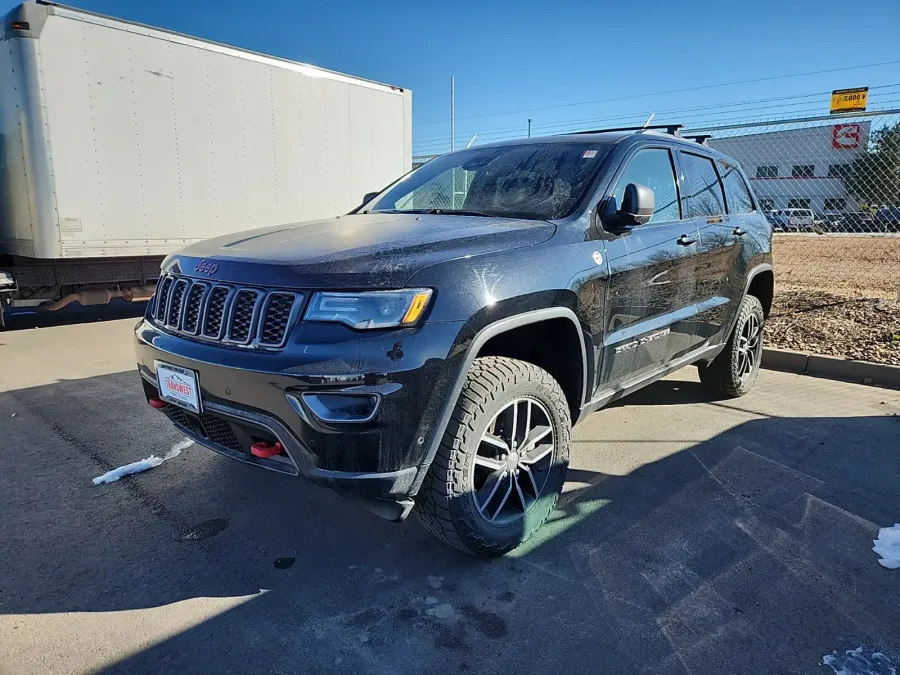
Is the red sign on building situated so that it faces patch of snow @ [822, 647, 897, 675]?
yes

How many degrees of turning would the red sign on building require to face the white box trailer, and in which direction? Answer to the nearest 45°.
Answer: approximately 45° to its right

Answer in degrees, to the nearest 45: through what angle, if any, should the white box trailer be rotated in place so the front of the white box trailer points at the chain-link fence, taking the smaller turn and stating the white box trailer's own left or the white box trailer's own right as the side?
approximately 135° to the white box trailer's own left

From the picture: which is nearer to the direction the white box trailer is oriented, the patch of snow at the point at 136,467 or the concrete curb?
the patch of snow

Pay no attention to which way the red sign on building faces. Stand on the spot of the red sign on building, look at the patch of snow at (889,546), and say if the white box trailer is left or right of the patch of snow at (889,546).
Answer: right

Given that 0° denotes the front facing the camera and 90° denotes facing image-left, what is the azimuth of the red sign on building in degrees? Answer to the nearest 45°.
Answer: approximately 0°

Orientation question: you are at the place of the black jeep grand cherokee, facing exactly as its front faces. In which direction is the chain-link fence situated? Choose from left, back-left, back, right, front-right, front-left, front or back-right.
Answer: back

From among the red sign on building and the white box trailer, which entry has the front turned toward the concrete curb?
the red sign on building

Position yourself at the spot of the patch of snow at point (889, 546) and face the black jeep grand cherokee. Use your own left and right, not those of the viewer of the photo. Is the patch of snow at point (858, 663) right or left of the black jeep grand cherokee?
left

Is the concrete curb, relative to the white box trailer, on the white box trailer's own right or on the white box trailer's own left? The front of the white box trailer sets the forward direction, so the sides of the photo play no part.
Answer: on the white box trailer's own left
